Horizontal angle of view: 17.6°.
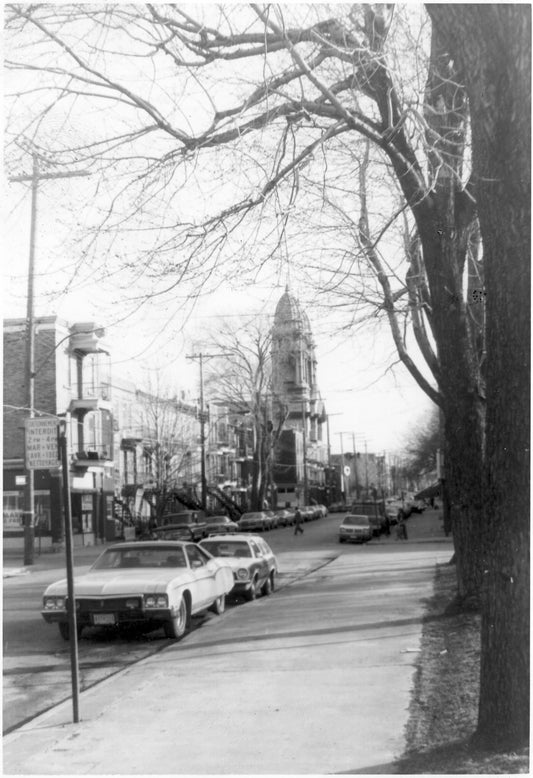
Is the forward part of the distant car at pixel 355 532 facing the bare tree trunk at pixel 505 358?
yes

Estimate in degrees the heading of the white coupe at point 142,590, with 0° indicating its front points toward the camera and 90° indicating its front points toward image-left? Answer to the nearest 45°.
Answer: approximately 45°

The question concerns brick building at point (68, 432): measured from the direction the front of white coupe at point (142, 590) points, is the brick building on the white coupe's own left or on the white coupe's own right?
on the white coupe's own right
